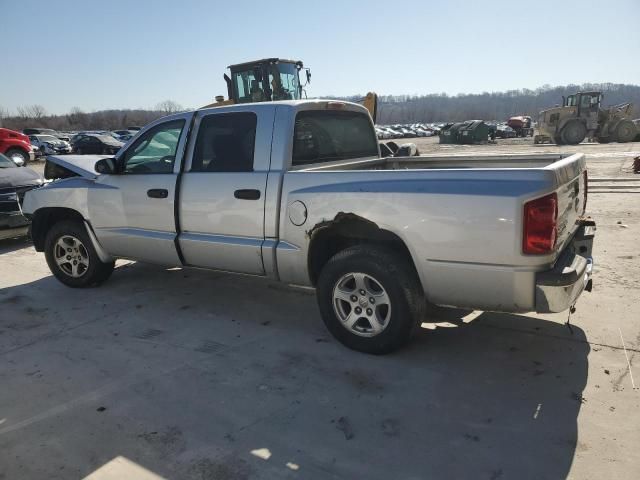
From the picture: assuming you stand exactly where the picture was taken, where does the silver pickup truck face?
facing away from the viewer and to the left of the viewer

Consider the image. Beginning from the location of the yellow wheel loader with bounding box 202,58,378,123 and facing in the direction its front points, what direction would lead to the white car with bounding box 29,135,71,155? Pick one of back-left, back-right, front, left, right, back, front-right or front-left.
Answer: back

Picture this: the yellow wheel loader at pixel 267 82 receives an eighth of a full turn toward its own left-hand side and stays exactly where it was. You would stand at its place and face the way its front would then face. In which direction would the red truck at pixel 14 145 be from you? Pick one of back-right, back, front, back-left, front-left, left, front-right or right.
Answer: back

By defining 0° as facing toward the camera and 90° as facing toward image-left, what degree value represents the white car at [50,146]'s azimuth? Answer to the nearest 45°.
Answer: approximately 315°

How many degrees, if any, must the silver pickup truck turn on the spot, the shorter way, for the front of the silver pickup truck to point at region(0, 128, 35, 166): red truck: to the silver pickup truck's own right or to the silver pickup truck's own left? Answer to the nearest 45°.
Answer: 0° — it already faces it

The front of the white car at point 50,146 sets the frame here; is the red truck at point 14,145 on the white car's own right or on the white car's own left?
on the white car's own right

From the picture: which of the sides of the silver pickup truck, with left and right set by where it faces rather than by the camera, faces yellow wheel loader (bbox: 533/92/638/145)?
right

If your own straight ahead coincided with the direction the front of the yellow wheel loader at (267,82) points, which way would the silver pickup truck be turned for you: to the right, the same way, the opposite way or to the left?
the opposite way
